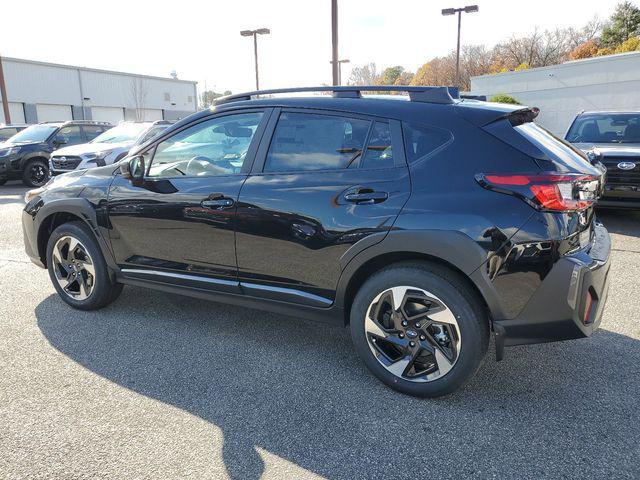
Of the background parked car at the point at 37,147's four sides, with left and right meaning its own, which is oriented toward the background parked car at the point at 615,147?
left

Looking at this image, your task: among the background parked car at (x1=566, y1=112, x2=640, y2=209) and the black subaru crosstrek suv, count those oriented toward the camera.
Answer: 1

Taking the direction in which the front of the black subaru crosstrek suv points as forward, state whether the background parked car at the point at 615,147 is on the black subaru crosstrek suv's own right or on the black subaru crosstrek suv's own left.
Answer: on the black subaru crosstrek suv's own right

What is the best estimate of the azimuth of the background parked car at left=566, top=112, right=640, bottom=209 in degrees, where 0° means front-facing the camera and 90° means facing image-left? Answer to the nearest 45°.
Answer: approximately 0°

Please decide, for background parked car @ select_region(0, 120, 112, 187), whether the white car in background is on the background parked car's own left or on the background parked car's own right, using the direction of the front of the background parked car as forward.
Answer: on the background parked car's own left

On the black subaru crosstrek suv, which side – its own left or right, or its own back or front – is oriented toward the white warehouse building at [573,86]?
right

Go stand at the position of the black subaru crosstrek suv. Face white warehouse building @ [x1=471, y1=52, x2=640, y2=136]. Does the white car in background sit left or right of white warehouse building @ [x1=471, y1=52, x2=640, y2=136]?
left

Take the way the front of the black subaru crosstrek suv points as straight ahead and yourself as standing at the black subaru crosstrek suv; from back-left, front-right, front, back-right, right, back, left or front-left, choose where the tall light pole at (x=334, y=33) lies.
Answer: front-right

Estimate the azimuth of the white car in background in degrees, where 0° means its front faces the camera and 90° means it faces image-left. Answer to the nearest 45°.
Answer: approximately 45°

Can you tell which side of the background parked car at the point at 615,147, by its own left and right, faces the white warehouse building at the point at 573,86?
back

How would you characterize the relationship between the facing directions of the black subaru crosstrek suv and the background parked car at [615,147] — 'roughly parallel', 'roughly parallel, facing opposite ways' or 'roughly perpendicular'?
roughly perpendicular

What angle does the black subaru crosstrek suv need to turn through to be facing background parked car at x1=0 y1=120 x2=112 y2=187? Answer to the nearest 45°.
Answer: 0° — it already faces it
